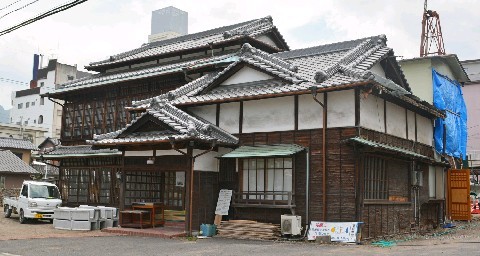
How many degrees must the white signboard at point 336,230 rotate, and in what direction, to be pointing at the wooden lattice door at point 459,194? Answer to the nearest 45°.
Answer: approximately 135° to its left

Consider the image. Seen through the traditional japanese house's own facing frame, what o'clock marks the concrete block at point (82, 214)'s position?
The concrete block is roughly at 2 o'clock from the traditional japanese house.

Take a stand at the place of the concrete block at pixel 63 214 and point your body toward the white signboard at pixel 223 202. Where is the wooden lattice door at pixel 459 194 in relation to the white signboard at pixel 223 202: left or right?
left

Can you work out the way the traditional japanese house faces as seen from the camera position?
facing the viewer and to the left of the viewer

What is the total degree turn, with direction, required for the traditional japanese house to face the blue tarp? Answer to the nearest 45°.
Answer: approximately 180°

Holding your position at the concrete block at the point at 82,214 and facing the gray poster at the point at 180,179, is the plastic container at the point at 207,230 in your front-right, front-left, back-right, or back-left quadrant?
front-right

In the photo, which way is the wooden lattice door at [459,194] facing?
toward the camera

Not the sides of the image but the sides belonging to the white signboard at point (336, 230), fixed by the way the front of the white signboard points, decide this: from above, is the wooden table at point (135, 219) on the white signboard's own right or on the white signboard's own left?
on the white signboard's own right

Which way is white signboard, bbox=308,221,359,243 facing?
toward the camera

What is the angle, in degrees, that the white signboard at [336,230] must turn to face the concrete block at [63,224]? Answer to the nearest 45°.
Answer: approximately 90° to its right

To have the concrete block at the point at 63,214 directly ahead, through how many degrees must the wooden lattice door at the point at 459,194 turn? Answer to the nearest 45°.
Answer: approximately 45° to its right
